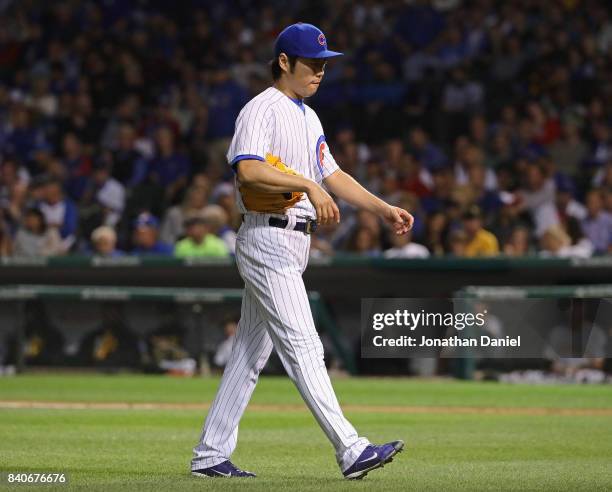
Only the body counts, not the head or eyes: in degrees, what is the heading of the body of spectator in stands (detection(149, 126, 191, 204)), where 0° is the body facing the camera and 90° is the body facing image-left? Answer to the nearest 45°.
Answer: approximately 0°

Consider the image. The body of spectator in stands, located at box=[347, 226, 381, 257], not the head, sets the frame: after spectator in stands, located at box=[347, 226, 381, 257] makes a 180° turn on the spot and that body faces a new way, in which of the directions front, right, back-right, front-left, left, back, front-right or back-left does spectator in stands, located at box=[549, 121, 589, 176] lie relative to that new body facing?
front-right

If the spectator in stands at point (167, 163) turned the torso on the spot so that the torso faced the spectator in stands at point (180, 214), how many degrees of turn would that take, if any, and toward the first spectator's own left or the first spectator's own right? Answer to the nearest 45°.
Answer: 0° — they already face them

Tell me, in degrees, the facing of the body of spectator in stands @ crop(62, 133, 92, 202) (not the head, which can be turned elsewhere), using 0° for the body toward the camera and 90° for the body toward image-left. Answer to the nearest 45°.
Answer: approximately 0°

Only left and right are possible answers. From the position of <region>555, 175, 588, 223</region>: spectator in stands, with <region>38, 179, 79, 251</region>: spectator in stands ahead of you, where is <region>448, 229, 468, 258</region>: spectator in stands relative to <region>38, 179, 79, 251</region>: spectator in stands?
left

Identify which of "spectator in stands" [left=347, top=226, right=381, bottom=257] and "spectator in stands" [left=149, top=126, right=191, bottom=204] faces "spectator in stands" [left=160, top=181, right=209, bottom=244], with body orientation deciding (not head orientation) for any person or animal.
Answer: "spectator in stands" [left=149, top=126, right=191, bottom=204]

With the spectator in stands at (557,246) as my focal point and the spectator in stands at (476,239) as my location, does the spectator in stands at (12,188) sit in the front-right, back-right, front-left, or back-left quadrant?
back-left

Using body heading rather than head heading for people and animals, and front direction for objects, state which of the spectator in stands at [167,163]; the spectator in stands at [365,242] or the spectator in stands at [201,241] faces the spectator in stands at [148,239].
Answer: the spectator in stands at [167,163]
